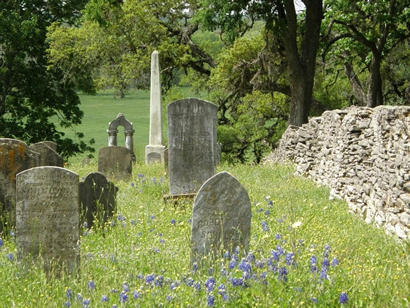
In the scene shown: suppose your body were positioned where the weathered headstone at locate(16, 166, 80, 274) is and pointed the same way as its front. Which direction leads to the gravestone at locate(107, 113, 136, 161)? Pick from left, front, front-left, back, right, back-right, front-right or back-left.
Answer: back

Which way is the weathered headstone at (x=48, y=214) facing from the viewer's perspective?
toward the camera

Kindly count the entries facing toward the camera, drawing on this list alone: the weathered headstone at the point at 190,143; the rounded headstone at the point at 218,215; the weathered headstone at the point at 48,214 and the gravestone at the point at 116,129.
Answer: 4

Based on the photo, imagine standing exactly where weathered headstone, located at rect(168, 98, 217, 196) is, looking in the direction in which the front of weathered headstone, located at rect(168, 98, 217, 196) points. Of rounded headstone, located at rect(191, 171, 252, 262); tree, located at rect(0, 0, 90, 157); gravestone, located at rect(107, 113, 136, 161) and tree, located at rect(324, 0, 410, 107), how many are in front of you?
1

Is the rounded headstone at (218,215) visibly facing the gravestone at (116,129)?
no

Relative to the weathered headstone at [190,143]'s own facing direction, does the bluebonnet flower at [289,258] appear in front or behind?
in front

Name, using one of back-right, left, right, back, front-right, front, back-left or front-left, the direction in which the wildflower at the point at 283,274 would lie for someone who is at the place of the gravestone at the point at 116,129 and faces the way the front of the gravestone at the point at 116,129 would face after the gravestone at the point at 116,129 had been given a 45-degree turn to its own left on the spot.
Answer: front-right

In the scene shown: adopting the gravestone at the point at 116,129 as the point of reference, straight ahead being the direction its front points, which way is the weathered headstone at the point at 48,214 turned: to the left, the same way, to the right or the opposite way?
the same way

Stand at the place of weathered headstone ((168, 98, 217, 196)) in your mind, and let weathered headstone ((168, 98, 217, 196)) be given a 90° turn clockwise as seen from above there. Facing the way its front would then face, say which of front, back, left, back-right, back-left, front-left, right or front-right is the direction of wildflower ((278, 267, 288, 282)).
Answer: left

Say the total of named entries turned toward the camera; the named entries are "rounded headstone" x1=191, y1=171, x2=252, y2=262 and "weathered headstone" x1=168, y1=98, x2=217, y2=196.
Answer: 2

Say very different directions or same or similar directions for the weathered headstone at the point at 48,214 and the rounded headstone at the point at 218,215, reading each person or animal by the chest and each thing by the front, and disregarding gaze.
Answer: same or similar directions

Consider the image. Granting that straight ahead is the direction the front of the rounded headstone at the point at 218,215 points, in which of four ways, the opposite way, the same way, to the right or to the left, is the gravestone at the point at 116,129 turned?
the same way

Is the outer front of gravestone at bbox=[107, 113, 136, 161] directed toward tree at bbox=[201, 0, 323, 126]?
no

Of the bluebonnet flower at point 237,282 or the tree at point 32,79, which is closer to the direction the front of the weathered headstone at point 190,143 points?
the bluebonnet flower

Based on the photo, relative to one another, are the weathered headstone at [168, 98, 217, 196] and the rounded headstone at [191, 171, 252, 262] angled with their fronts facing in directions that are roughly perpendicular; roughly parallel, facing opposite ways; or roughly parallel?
roughly parallel

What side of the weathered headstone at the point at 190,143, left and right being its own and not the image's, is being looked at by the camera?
front
